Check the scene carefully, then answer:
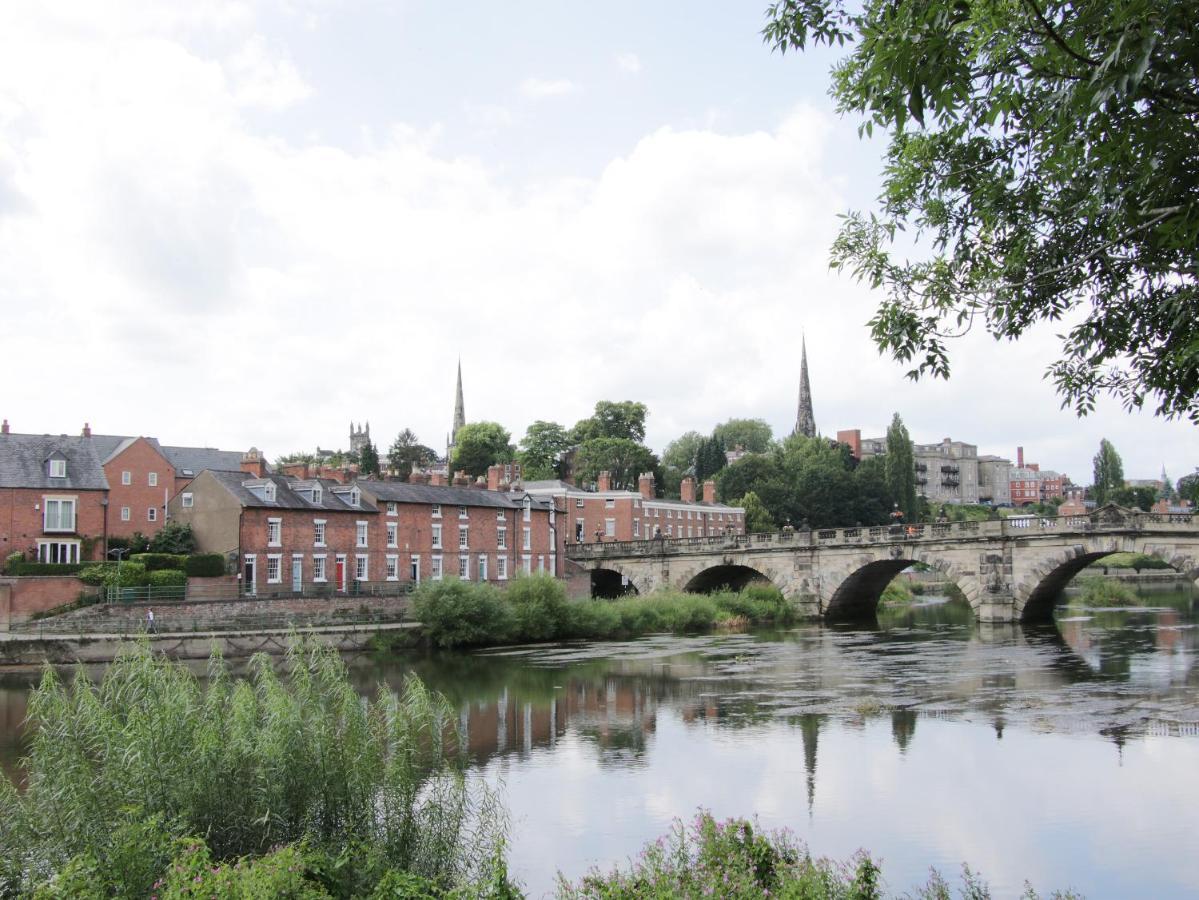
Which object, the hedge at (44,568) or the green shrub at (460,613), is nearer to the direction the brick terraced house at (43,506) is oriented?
the hedge

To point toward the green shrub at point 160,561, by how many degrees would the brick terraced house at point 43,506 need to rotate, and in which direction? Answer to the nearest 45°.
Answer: approximately 45° to its left

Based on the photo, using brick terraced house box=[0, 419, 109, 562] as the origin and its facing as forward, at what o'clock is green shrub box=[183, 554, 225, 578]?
The green shrub is roughly at 10 o'clock from the brick terraced house.

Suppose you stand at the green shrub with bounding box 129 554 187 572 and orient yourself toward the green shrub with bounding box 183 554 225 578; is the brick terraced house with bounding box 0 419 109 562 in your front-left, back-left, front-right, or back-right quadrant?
back-left

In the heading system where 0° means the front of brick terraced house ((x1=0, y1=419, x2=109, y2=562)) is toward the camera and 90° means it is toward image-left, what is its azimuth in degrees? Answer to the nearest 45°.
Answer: approximately 0°

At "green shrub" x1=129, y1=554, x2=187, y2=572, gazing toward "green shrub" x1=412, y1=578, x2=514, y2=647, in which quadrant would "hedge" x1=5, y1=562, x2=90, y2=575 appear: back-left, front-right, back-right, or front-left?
back-right

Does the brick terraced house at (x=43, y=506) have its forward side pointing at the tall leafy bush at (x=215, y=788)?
yes

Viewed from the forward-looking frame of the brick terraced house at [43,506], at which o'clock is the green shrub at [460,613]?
The green shrub is roughly at 10 o'clock from the brick terraced house.

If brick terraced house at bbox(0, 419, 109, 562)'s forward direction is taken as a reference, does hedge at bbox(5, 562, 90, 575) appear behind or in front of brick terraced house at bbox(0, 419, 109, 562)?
in front

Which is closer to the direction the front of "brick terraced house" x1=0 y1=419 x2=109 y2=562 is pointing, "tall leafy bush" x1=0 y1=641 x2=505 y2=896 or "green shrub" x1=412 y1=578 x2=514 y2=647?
the tall leafy bush
